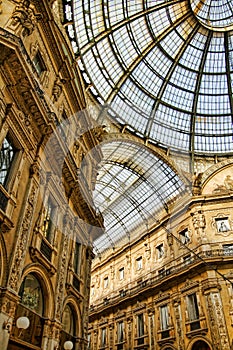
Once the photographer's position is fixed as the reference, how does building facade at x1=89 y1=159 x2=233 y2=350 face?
facing the viewer and to the left of the viewer

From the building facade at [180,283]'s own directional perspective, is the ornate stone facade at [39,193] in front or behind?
in front
